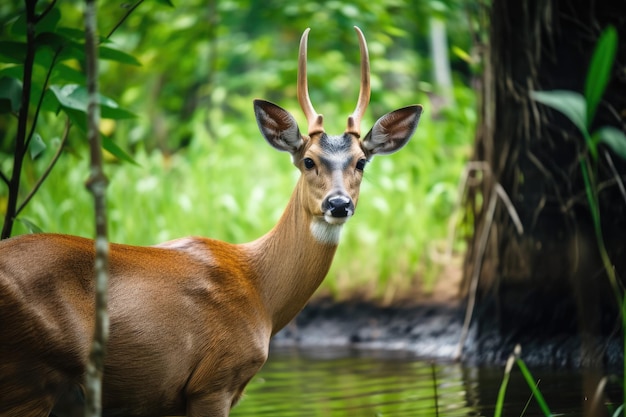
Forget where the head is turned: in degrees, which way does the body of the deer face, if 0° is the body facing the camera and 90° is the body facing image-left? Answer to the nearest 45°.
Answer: approximately 270°

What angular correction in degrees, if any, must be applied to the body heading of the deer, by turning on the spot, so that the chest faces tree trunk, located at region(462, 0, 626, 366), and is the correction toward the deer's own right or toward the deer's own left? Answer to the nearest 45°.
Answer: approximately 45° to the deer's own left
